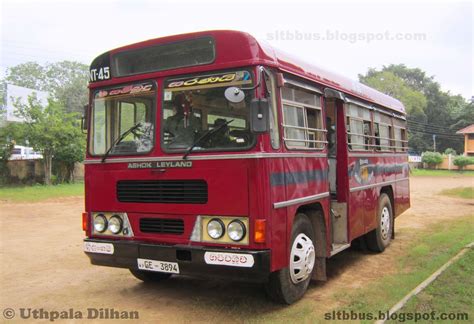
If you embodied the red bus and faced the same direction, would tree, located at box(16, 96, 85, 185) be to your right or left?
on your right

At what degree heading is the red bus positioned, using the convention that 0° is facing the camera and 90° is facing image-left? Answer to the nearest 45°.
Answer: approximately 45°

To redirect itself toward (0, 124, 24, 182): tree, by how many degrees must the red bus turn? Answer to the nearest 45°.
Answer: approximately 90° to its right

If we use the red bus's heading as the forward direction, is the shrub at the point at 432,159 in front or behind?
behind

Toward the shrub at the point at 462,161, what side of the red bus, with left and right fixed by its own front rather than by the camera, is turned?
back
